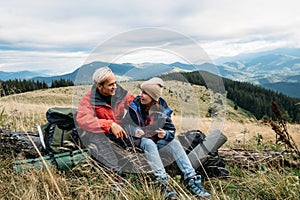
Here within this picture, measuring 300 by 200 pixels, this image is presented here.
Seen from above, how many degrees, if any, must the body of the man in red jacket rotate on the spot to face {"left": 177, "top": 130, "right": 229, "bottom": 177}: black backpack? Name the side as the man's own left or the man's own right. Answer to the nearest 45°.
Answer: approximately 45° to the man's own left

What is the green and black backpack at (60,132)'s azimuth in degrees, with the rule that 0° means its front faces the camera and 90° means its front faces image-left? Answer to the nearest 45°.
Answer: approximately 0°

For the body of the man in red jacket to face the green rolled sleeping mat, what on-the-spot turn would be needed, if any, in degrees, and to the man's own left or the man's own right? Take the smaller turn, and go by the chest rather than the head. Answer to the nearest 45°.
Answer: approximately 135° to the man's own right

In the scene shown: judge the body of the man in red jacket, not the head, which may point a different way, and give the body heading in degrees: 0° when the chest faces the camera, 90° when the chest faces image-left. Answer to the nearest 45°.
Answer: approximately 315°

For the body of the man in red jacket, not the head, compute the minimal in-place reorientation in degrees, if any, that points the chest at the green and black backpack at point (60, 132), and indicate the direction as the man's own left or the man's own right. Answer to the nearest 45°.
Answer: approximately 180°

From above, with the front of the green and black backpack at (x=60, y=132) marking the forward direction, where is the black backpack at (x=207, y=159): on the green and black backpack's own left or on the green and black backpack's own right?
on the green and black backpack's own left
